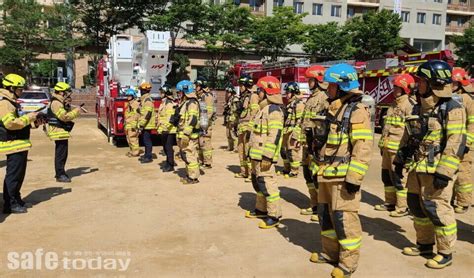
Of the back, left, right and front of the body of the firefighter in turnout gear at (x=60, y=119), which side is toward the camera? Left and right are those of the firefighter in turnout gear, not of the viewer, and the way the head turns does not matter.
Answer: right

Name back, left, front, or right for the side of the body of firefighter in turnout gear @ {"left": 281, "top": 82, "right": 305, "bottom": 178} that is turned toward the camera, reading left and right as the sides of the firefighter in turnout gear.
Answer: left

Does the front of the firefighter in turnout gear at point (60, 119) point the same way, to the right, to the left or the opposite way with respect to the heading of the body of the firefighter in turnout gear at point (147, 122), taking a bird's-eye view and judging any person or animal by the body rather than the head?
the opposite way

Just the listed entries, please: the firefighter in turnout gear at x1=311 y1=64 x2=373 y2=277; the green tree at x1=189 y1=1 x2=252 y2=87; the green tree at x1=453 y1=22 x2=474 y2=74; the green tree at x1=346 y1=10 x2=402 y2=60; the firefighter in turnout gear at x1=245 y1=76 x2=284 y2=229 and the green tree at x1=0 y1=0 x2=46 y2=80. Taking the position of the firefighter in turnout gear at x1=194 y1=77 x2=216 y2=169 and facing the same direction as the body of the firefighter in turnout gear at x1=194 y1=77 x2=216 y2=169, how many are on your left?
2

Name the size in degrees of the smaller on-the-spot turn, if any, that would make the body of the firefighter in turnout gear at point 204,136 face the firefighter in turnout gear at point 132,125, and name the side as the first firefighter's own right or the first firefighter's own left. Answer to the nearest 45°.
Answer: approximately 45° to the first firefighter's own right

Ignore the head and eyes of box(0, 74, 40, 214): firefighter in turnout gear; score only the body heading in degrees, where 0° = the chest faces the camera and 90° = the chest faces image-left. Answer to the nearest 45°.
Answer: approximately 270°

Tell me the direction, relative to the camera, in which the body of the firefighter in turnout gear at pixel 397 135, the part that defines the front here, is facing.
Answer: to the viewer's left

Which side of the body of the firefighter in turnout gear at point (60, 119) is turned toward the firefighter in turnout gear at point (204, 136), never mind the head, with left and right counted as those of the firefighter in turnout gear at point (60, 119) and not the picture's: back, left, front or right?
front

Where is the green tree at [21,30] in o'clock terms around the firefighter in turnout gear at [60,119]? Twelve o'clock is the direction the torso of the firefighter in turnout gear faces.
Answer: The green tree is roughly at 9 o'clock from the firefighter in turnout gear.

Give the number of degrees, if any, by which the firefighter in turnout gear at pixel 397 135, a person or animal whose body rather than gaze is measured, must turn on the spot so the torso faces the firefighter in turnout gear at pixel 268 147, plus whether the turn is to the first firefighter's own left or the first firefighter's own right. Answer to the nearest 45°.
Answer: approximately 45° to the first firefighter's own left

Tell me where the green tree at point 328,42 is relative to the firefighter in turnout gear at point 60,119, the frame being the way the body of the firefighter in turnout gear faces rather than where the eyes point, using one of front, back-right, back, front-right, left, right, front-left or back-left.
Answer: front-left

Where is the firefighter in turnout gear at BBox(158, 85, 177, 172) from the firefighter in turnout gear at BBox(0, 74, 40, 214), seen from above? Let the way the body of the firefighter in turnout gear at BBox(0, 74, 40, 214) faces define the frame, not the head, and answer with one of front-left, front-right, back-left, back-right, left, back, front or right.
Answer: front-left

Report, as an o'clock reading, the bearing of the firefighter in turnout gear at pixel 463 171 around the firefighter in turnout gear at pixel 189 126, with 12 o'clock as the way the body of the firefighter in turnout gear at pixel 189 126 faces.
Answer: the firefighter in turnout gear at pixel 463 171 is roughly at 7 o'clock from the firefighter in turnout gear at pixel 189 126.

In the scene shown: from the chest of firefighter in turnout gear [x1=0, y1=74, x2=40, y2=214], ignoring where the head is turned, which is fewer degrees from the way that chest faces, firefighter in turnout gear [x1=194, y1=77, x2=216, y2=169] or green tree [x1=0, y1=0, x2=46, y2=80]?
the firefighter in turnout gear

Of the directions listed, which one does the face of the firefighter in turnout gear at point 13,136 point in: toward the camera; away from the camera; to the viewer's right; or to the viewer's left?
to the viewer's right

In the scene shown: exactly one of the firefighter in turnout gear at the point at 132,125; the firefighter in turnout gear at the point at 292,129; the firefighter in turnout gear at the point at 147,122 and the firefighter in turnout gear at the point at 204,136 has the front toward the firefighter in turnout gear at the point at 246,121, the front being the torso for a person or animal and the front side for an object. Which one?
the firefighter in turnout gear at the point at 292,129

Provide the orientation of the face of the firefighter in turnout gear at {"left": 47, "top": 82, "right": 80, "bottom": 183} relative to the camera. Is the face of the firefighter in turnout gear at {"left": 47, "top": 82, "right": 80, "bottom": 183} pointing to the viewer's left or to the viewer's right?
to the viewer's right
